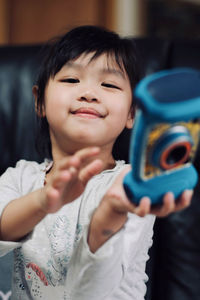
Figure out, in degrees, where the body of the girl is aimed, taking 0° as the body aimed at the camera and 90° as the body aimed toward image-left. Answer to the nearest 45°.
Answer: approximately 0°

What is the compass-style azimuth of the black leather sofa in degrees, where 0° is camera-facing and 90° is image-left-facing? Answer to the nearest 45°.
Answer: approximately 0°
